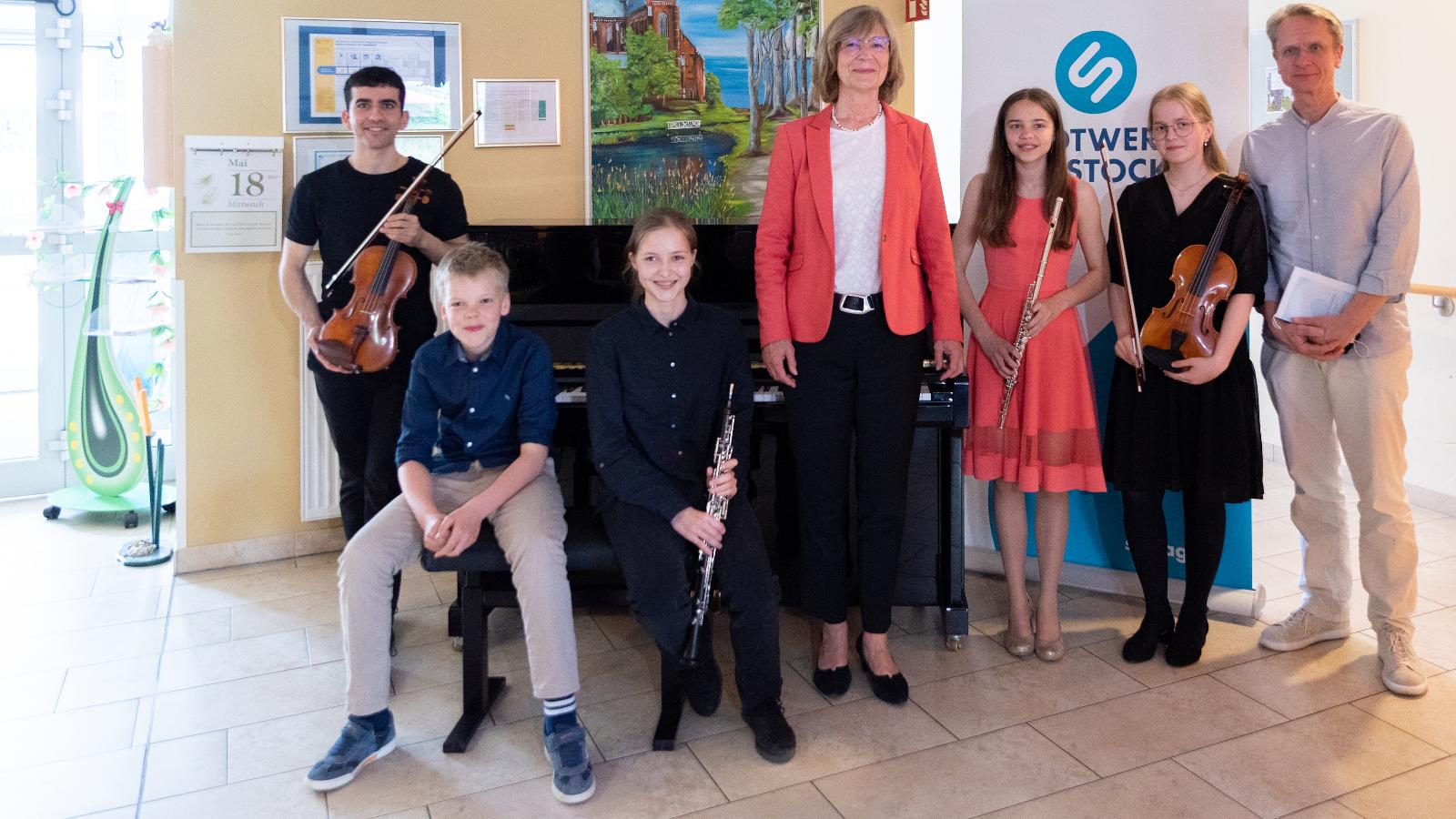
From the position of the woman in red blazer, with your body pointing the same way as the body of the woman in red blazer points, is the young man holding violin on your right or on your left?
on your right

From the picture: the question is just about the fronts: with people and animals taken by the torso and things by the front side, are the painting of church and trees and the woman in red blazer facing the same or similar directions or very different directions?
same or similar directions

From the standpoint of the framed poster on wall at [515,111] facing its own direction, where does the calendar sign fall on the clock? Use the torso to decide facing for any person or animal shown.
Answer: The calendar sign is roughly at 3 o'clock from the framed poster on wall.

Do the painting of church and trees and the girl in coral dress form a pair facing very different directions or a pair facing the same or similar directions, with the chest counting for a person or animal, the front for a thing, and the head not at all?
same or similar directions

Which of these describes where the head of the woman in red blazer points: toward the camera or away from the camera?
toward the camera

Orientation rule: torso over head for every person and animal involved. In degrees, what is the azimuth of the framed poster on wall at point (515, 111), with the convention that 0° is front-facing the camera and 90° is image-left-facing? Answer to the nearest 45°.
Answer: approximately 0°

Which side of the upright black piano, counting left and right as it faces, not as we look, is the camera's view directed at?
front

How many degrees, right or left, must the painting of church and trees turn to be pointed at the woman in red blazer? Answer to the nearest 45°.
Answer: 0° — it already faces them

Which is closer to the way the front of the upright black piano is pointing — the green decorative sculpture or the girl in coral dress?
the girl in coral dress

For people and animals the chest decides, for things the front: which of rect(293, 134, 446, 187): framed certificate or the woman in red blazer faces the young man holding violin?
the framed certificate

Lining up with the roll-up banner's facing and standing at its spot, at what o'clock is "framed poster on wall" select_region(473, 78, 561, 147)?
The framed poster on wall is roughly at 3 o'clock from the roll-up banner.

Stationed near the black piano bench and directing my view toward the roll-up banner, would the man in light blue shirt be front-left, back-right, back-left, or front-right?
front-right

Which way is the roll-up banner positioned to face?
toward the camera

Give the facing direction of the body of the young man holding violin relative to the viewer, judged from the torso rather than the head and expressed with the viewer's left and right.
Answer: facing the viewer

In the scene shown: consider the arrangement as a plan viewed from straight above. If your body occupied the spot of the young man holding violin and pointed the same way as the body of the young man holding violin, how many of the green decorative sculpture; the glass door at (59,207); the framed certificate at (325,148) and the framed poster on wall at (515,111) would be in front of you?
0

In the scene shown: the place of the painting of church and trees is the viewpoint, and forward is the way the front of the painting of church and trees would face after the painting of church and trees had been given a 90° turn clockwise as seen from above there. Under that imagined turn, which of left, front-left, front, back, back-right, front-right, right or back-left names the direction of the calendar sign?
front

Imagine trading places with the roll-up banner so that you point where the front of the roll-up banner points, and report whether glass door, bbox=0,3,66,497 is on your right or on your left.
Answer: on your right

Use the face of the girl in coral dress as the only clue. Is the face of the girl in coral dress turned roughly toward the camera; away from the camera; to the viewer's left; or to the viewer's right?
toward the camera

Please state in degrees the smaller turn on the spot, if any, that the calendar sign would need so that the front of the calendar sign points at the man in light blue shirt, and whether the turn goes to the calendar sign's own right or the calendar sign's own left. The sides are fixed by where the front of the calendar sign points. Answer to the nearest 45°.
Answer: approximately 45° to the calendar sign's own left

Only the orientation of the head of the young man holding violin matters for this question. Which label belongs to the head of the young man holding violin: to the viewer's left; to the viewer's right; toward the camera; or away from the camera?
toward the camera

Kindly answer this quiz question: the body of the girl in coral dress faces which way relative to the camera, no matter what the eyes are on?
toward the camera
